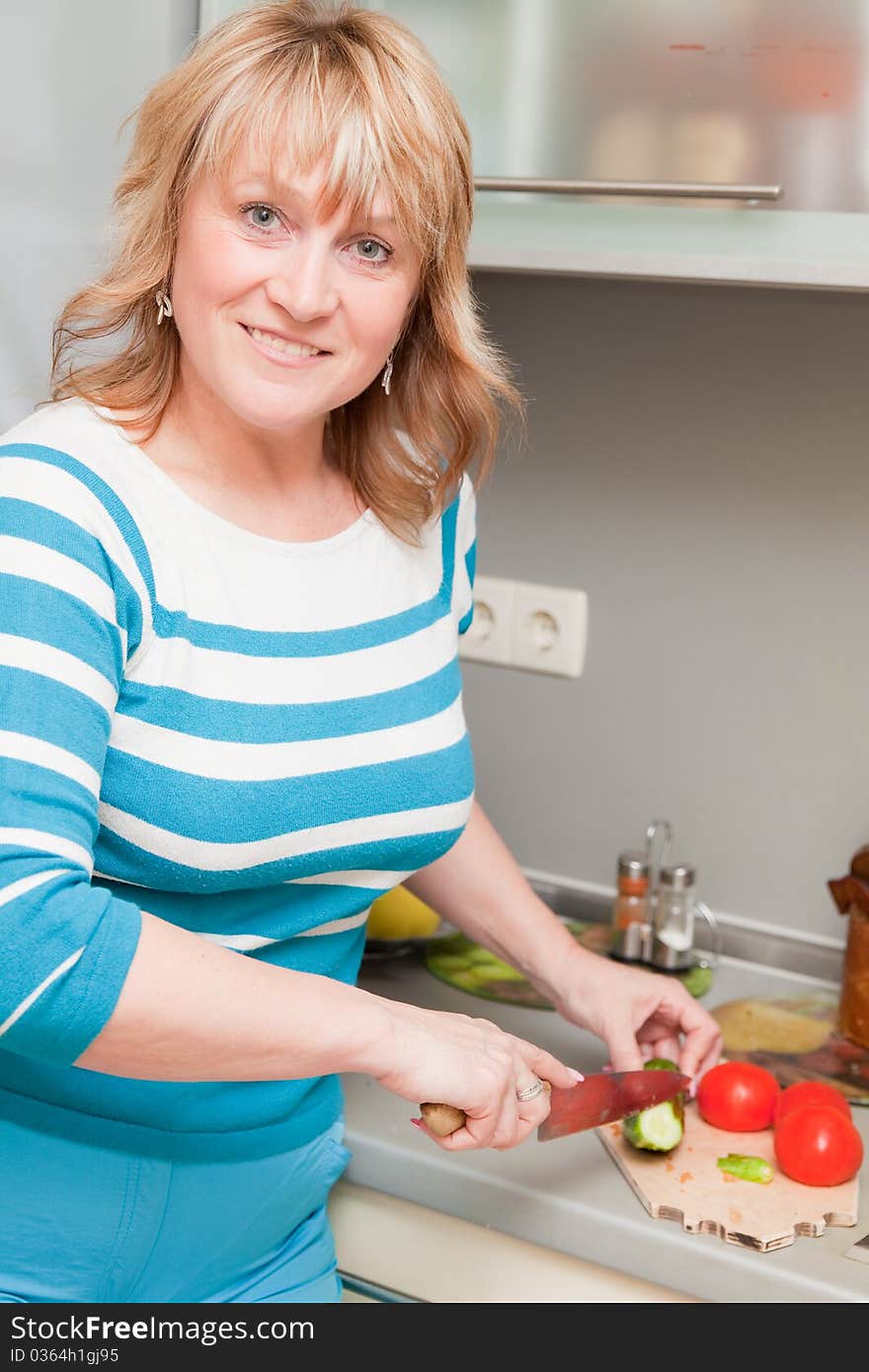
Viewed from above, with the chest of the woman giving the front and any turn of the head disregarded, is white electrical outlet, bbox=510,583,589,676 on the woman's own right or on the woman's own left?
on the woman's own left

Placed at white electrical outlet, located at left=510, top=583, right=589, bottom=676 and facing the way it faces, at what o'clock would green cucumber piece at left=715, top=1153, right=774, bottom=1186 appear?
The green cucumber piece is roughly at 10 o'clock from the white electrical outlet.

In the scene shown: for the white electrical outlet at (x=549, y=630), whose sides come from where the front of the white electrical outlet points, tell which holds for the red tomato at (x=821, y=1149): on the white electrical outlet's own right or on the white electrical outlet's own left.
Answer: on the white electrical outlet's own left

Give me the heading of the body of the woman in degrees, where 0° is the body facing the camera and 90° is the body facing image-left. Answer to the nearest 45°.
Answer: approximately 315°
